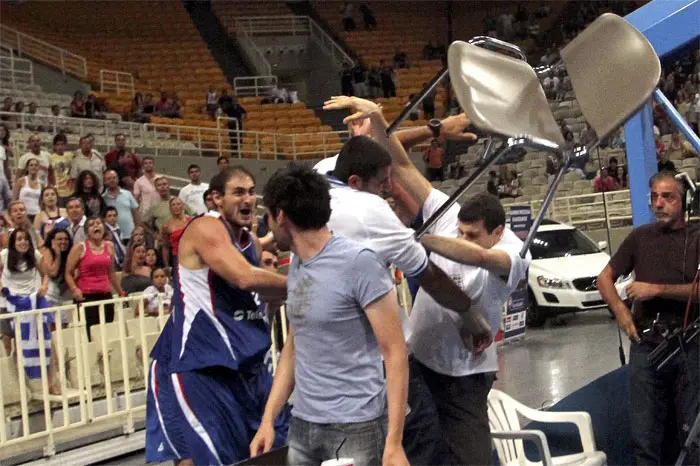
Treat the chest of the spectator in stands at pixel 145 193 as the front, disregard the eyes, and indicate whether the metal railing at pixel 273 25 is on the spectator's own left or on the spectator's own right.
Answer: on the spectator's own left

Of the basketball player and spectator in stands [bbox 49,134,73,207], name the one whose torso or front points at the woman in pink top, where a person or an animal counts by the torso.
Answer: the spectator in stands

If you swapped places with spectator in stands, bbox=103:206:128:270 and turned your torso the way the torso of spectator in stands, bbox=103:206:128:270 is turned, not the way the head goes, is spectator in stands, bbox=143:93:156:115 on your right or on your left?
on your left

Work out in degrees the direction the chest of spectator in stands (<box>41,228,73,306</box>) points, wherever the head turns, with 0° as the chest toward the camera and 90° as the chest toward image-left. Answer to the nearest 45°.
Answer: approximately 315°

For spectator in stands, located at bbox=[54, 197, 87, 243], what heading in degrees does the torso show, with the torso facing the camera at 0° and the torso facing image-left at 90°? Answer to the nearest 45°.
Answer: approximately 315°

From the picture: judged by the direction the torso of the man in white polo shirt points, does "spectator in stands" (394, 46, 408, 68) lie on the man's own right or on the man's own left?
on the man's own right

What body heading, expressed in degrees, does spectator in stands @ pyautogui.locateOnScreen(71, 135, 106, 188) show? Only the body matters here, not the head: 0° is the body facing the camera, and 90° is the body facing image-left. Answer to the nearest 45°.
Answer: approximately 0°

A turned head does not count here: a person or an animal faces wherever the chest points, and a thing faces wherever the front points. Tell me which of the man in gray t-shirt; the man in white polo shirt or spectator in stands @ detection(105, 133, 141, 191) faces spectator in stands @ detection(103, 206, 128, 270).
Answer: spectator in stands @ detection(105, 133, 141, 191)
